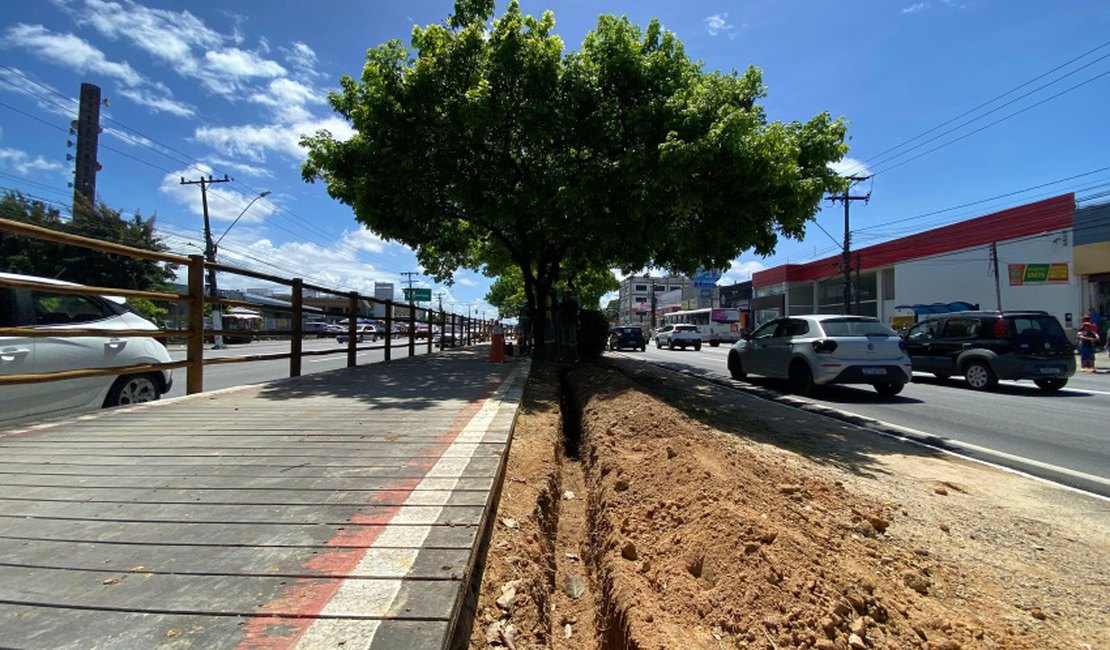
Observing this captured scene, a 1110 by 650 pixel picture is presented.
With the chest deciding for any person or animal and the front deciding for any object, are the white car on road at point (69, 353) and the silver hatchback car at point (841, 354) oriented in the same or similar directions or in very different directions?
very different directions

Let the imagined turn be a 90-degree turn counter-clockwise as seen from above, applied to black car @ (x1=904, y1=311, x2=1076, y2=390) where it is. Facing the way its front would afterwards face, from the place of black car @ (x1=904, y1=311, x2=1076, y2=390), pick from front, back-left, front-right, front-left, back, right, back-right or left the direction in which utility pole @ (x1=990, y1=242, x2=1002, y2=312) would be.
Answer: back-right

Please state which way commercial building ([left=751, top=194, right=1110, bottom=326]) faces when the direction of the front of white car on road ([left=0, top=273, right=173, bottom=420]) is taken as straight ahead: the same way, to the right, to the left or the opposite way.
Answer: to the right

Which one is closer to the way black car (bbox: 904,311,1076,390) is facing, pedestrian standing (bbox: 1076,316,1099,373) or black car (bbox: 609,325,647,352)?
the black car

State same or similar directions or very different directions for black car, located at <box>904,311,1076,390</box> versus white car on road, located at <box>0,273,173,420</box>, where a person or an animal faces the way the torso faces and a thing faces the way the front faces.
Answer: very different directions

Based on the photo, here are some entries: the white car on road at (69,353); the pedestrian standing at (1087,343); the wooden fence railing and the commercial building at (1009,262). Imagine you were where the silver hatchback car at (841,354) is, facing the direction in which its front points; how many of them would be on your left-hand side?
2

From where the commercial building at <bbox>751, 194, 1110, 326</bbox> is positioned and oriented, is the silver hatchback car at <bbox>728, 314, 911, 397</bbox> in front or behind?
in front

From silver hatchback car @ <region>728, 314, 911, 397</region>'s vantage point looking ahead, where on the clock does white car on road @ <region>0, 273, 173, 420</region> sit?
The white car on road is roughly at 9 o'clock from the silver hatchback car.

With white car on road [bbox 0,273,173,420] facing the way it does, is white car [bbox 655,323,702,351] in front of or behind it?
behind

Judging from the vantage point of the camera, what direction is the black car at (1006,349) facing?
facing away from the viewer and to the left of the viewer

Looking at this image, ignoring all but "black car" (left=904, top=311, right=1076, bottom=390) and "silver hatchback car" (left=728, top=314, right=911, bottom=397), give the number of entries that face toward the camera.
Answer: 0

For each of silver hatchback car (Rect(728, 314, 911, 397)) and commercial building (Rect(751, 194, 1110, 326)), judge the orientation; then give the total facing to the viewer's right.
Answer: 0

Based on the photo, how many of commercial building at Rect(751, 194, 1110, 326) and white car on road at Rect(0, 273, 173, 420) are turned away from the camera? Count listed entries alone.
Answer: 0
